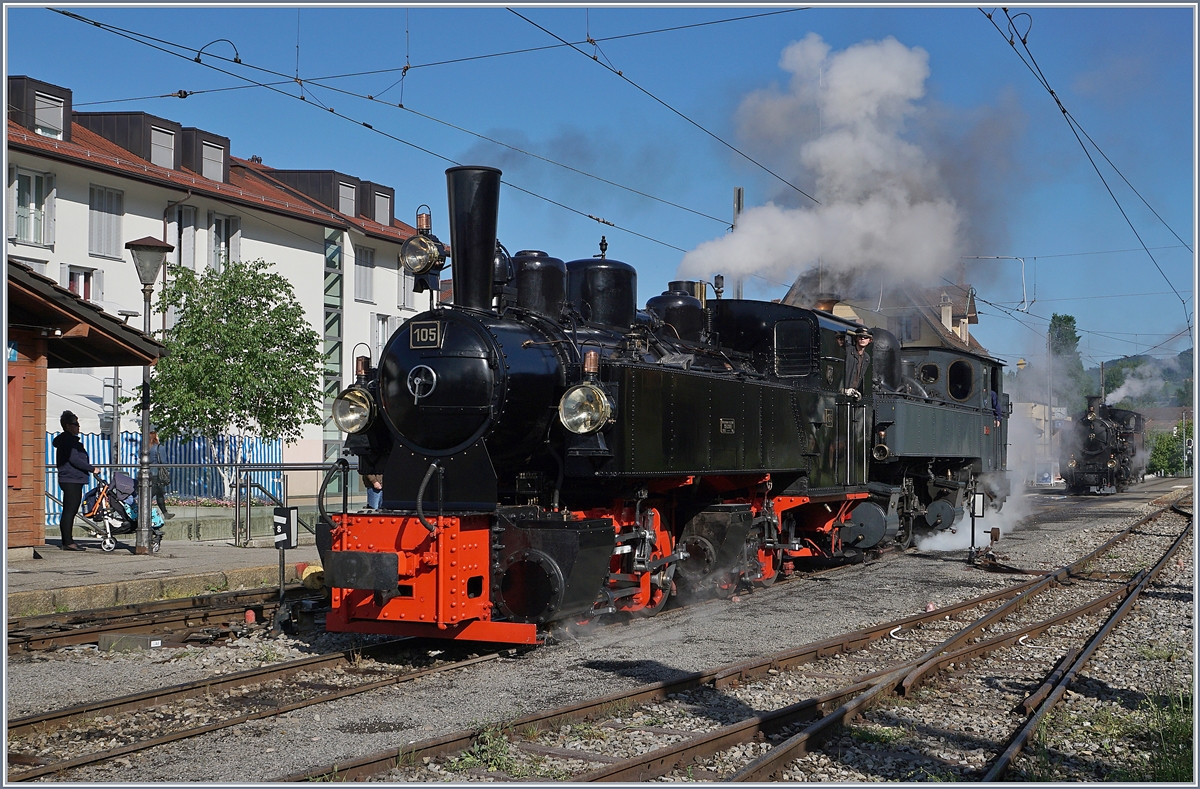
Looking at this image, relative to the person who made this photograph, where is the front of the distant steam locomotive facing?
facing the viewer and to the left of the viewer

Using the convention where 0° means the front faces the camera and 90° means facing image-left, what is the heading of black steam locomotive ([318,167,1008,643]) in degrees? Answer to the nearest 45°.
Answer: approximately 45°

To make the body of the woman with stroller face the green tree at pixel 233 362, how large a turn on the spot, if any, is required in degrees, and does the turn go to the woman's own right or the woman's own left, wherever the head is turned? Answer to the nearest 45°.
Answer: approximately 90° to the woman's own left

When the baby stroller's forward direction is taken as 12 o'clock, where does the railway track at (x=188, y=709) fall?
The railway track is roughly at 3 o'clock from the baby stroller.

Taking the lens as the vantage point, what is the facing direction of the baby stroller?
facing to the right of the viewer

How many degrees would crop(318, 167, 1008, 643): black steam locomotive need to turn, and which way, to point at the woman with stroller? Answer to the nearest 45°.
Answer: approximately 90° to its right

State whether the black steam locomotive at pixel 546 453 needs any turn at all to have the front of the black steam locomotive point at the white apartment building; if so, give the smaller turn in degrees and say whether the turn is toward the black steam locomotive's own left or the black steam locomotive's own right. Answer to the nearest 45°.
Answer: approximately 90° to the black steam locomotive's own right

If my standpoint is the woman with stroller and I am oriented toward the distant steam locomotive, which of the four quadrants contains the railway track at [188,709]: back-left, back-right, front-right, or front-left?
back-right

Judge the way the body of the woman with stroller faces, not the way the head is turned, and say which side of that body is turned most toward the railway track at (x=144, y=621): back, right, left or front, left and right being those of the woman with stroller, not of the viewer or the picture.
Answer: right

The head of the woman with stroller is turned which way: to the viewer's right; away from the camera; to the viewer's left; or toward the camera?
to the viewer's right

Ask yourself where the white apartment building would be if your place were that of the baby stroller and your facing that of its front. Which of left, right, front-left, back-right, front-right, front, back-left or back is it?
left

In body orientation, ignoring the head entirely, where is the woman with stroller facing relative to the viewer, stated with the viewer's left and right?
facing to the right of the viewer

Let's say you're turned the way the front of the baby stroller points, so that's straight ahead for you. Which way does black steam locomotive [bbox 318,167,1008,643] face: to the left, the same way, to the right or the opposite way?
the opposite way
